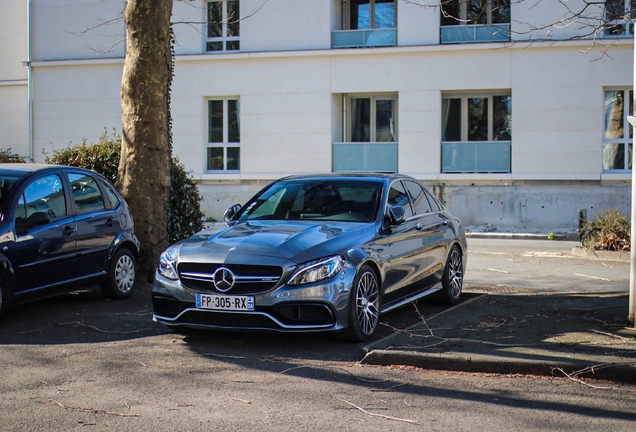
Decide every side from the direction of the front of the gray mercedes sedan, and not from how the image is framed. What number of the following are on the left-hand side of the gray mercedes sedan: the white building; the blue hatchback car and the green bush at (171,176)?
0

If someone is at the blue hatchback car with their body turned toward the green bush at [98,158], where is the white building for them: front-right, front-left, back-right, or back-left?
front-right

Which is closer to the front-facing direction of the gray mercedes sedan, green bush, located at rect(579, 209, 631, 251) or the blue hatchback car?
the blue hatchback car

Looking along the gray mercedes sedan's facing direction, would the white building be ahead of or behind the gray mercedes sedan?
behind

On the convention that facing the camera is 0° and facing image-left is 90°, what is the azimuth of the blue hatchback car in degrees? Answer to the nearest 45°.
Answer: approximately 45°

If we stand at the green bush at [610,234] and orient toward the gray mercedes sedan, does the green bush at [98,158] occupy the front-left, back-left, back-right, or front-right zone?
front-right

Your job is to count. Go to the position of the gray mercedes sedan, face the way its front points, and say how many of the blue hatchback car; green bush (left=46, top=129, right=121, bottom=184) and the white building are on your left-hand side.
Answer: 0

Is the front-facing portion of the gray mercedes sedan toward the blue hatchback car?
no

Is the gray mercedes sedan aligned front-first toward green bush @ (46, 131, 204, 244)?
no

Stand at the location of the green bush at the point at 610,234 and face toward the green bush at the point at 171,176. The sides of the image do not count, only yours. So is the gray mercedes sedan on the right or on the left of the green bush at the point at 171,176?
left

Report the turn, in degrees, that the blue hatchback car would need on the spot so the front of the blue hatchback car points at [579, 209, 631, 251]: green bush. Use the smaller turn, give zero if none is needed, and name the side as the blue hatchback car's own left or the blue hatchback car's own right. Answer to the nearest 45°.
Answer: approximately 180°

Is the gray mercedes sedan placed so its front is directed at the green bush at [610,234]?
no

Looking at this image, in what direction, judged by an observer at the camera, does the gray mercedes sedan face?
facing the viewer and to the left of the viewer

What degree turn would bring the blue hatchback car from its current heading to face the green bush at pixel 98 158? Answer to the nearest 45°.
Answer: approximately 135° to its right

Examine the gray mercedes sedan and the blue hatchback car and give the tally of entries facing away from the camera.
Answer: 0

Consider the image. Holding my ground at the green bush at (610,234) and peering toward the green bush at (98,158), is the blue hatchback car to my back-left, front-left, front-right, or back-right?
front-left
